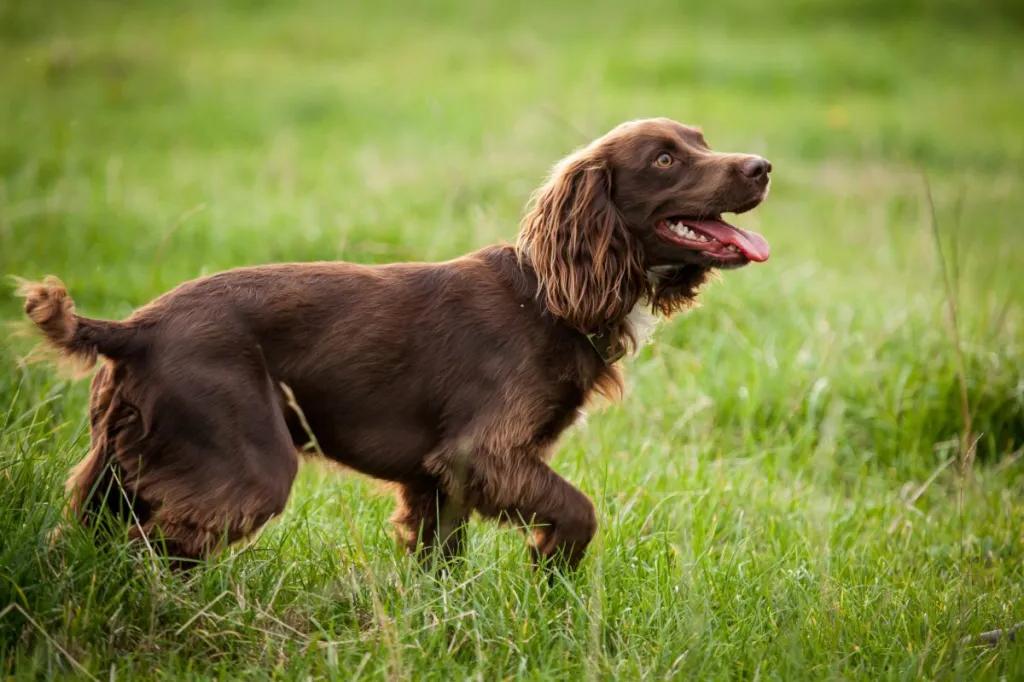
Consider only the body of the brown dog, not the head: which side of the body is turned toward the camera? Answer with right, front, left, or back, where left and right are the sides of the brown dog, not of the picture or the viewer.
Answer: right
